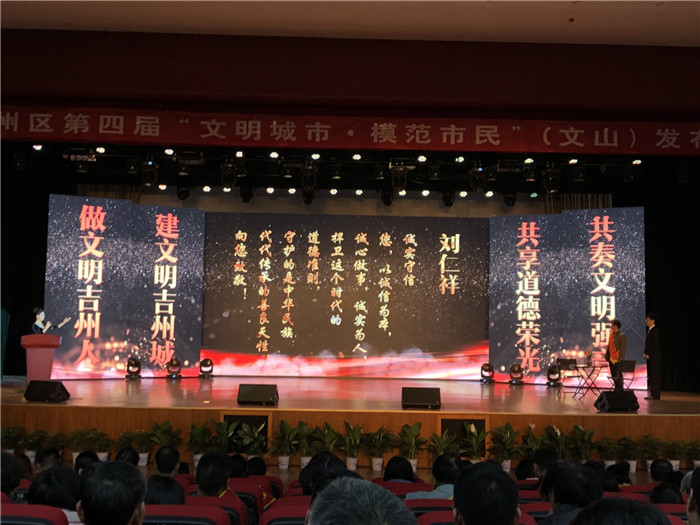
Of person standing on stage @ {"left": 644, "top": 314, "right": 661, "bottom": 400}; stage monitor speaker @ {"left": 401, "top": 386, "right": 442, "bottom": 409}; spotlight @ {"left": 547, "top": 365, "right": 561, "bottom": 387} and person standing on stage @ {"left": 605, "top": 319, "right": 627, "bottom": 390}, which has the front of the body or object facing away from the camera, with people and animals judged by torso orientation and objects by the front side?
the stage monitor speaker

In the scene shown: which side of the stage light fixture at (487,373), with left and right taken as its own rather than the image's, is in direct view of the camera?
front

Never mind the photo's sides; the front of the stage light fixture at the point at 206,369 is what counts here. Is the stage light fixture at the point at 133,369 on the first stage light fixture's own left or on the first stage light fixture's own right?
on the first stage light fixture's own right

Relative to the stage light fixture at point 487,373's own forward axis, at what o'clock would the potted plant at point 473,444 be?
The potted plant is roughly at 12 o'clock from the stage light fixture.

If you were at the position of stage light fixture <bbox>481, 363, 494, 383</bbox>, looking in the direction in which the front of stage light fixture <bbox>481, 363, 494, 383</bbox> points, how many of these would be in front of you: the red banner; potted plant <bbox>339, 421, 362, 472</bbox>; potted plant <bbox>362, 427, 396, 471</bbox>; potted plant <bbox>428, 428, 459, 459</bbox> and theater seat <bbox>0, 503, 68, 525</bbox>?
5

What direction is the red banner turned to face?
toward the camera

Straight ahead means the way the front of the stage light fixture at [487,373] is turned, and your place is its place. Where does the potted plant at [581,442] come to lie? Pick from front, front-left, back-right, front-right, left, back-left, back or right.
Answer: front

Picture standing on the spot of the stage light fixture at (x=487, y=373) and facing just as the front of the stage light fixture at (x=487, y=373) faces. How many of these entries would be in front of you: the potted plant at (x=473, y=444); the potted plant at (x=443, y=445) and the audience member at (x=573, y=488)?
3

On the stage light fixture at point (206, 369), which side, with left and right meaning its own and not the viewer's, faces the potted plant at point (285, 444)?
front

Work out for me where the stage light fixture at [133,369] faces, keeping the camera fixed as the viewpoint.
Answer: facing the viewer

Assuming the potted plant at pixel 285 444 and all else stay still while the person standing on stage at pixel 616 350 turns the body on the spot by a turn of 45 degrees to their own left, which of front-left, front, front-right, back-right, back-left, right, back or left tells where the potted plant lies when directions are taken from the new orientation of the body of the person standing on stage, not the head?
front-right

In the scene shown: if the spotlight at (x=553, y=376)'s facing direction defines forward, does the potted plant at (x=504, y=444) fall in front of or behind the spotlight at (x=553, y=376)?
in front

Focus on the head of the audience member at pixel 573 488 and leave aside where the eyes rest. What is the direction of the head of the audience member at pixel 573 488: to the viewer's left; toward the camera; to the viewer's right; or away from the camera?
away from the camera

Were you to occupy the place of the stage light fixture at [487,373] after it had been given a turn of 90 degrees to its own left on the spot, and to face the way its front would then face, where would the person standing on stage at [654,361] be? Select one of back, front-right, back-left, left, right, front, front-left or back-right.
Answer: front-right

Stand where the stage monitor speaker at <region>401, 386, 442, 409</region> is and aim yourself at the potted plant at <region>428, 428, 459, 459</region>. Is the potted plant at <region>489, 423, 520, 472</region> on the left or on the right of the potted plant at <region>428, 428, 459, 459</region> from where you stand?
left

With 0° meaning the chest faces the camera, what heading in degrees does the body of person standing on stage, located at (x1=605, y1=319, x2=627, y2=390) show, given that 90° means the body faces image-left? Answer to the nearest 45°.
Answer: approximately 45°
